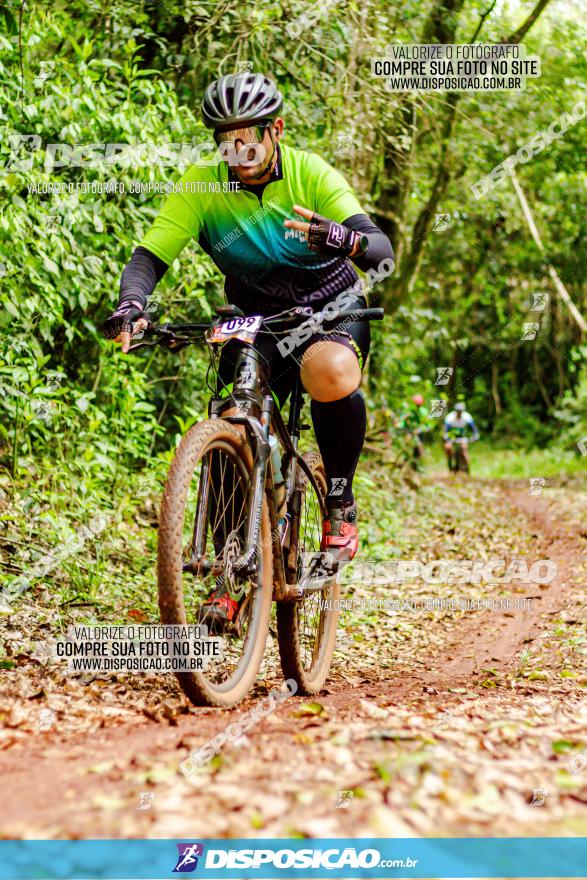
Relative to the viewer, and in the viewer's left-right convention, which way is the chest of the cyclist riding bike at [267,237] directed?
facing the viewer

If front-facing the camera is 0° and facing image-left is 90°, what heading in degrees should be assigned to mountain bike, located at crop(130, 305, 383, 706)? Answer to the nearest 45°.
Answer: approximately 45°

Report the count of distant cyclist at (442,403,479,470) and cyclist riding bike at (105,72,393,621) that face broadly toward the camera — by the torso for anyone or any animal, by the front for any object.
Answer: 2

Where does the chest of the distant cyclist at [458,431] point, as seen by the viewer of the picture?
toward the camera

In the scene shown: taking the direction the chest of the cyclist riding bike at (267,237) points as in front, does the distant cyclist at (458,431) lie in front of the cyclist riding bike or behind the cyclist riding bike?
behind

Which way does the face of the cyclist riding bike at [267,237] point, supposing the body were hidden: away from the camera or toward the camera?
toward the camera

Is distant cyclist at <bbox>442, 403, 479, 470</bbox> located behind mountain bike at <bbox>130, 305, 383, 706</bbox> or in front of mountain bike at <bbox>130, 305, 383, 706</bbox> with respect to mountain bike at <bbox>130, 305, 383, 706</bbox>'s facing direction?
behind

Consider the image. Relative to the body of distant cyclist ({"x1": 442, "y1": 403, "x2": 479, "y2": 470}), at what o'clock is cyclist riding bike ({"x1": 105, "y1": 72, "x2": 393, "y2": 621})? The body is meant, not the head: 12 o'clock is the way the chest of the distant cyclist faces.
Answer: The cyclist riding bike is roughly at 12 o'clock from the distant cyclist.

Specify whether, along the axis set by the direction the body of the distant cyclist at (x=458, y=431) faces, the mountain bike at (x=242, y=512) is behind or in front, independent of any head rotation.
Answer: in front
